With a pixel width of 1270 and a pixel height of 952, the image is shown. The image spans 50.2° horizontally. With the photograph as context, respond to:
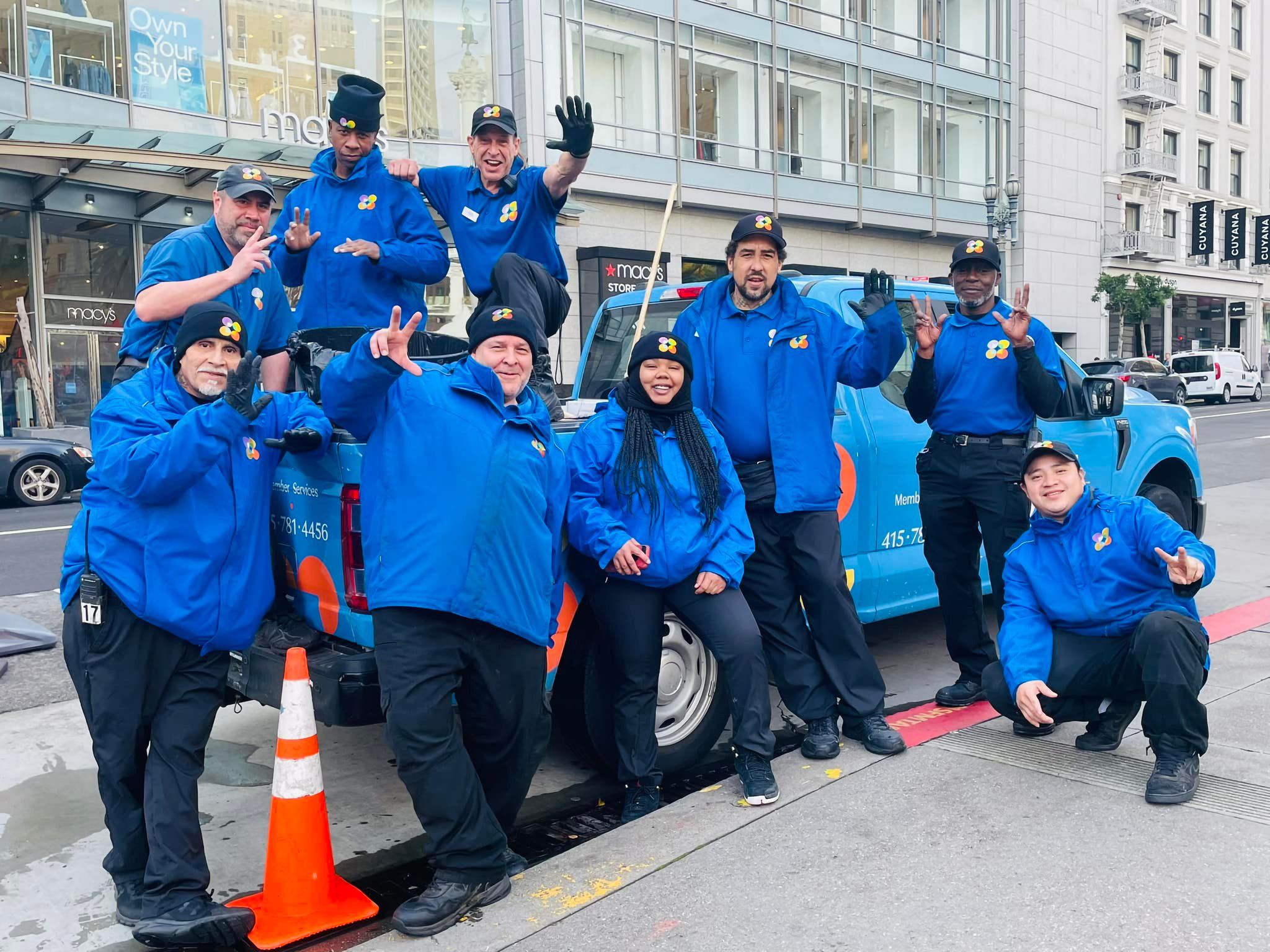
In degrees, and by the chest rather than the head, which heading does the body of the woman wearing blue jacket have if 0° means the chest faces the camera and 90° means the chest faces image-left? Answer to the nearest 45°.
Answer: approximately 0°

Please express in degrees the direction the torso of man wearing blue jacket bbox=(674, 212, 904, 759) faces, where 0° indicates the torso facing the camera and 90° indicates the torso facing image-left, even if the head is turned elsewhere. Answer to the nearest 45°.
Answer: approximately 0°

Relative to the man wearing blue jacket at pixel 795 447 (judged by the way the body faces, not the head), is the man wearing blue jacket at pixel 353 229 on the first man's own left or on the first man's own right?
on the first man's own right

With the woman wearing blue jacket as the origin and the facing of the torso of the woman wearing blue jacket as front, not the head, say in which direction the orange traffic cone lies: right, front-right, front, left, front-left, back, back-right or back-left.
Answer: front-right
